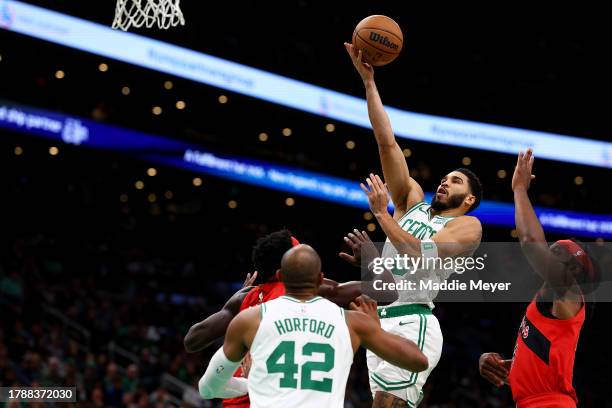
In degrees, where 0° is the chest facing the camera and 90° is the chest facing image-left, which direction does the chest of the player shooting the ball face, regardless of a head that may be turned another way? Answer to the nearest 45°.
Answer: approximately 45°

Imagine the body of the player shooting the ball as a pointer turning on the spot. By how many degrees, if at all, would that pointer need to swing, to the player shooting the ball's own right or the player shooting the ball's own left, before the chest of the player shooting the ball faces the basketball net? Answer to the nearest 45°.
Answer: approximately 90° to the player shooting the ball's own right
